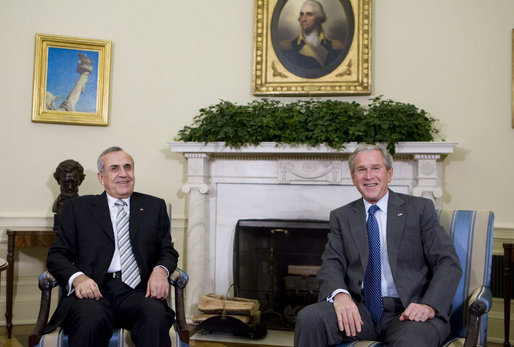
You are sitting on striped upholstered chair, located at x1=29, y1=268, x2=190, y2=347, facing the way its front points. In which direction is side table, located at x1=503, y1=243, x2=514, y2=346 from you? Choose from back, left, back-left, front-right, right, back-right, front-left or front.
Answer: left

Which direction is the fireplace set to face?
toward the camera

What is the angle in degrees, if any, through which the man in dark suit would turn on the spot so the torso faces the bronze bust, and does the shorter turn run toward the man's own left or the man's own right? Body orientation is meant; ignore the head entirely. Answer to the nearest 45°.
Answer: approximately 180°

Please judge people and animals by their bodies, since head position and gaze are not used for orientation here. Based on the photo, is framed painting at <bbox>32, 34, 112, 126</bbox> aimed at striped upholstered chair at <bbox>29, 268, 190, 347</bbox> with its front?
yes

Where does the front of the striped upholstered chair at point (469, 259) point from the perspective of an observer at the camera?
facing the viewer and to the left of the viewer

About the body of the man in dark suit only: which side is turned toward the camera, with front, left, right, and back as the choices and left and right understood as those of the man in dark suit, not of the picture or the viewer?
front

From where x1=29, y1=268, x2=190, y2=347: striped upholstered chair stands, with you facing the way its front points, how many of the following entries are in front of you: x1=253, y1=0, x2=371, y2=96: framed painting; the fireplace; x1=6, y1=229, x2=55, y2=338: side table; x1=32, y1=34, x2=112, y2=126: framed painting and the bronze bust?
0

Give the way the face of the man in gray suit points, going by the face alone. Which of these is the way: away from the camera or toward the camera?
toward the camera

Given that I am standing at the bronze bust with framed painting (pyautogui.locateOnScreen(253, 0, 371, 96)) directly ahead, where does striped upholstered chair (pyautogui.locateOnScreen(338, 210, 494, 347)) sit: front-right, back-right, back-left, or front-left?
front-right

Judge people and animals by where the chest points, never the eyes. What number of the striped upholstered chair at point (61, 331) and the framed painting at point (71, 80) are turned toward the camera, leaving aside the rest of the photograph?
2

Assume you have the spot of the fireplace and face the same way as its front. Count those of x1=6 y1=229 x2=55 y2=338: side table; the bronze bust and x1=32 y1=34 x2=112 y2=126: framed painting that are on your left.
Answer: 0

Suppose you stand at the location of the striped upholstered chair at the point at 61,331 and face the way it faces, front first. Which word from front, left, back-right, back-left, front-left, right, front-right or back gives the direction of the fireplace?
back-left

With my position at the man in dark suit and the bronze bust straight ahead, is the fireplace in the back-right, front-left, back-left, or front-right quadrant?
front-right

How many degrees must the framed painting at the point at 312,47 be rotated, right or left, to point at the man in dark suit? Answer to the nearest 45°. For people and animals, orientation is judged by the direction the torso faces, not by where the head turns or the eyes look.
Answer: approximately 45° to its right
